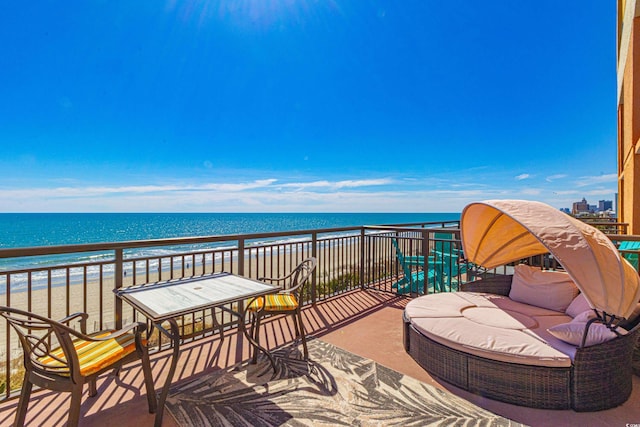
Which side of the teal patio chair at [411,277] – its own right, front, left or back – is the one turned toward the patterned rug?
right

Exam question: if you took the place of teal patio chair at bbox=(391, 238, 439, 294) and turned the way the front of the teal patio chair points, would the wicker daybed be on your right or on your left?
on your right

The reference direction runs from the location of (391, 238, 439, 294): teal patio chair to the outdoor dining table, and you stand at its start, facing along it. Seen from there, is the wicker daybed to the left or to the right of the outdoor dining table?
left
